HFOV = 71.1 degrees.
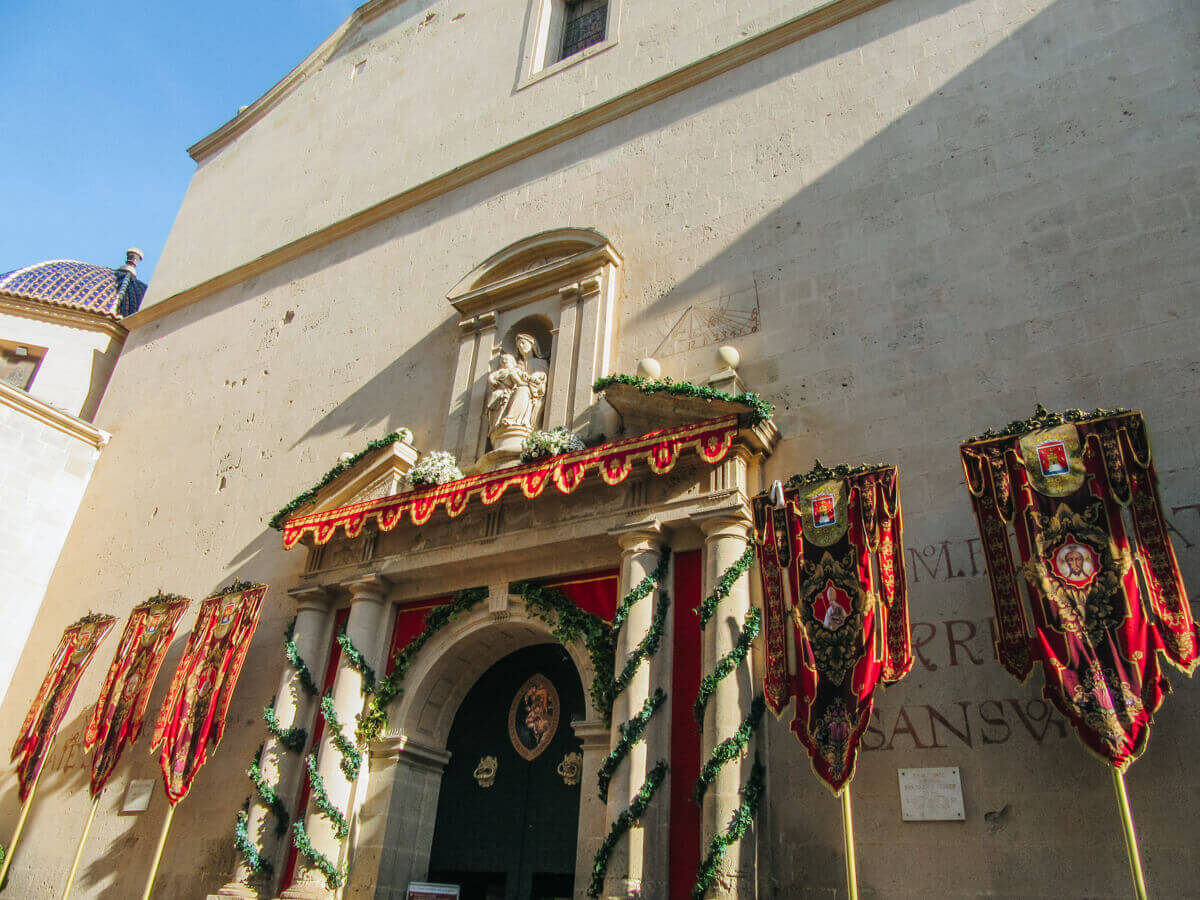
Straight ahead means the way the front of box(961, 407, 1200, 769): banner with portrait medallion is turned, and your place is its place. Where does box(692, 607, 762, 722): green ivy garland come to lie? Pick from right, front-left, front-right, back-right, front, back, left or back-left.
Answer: right

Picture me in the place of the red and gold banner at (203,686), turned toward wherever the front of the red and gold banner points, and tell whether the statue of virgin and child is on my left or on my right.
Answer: on my left

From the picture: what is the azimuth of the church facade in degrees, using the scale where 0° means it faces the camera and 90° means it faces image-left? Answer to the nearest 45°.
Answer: approximately 45°

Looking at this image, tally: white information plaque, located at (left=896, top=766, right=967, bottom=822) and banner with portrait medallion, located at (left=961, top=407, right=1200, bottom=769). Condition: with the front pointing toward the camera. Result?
2

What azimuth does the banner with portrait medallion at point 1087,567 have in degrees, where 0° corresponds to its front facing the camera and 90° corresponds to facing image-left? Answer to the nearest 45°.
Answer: approximately 0°

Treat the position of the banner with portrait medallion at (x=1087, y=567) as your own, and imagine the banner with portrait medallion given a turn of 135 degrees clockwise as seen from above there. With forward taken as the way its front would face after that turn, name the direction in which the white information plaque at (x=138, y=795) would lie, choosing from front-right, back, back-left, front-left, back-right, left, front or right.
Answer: front-left

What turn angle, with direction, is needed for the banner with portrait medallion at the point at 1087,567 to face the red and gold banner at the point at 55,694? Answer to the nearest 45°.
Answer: approximately 90° to its right
